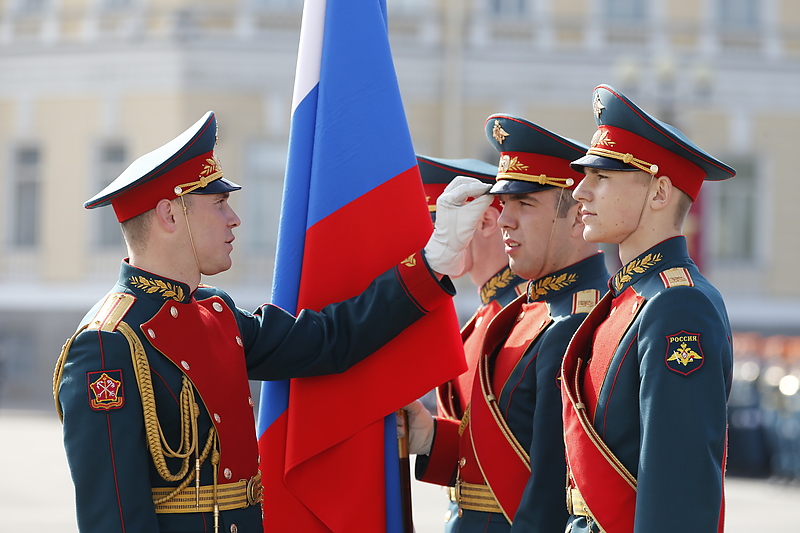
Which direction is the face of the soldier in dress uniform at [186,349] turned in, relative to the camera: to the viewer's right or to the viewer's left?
to the viewer's right

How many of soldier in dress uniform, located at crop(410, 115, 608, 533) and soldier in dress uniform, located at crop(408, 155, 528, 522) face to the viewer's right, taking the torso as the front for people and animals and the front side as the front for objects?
0

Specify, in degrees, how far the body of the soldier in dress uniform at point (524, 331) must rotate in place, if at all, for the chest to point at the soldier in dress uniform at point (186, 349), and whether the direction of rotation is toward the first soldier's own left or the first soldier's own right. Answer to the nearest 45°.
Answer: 0° — they already face them

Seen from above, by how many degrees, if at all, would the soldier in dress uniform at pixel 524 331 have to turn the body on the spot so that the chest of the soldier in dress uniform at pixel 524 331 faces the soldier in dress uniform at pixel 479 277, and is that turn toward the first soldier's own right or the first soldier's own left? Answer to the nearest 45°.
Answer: approximately 135° to the first soldier's own right

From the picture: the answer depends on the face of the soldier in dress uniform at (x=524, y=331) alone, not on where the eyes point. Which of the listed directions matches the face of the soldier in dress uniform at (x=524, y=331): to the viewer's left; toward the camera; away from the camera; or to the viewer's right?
to the viewer's left

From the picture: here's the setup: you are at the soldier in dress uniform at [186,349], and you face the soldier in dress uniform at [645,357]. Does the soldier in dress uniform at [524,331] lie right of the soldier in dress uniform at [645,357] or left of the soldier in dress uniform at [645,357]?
left

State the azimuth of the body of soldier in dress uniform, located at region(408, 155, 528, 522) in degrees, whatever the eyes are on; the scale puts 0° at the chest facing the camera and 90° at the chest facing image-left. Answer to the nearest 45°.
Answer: approximately 45°

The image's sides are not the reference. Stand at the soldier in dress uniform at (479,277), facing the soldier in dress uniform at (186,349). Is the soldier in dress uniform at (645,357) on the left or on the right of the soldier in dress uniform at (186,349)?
left

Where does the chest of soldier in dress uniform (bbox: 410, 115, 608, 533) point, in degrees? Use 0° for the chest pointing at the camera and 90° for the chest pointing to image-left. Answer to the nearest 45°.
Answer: approximately 45°

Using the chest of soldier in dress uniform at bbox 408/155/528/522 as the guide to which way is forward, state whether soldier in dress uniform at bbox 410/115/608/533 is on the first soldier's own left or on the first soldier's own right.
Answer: on the first soldier's own left
